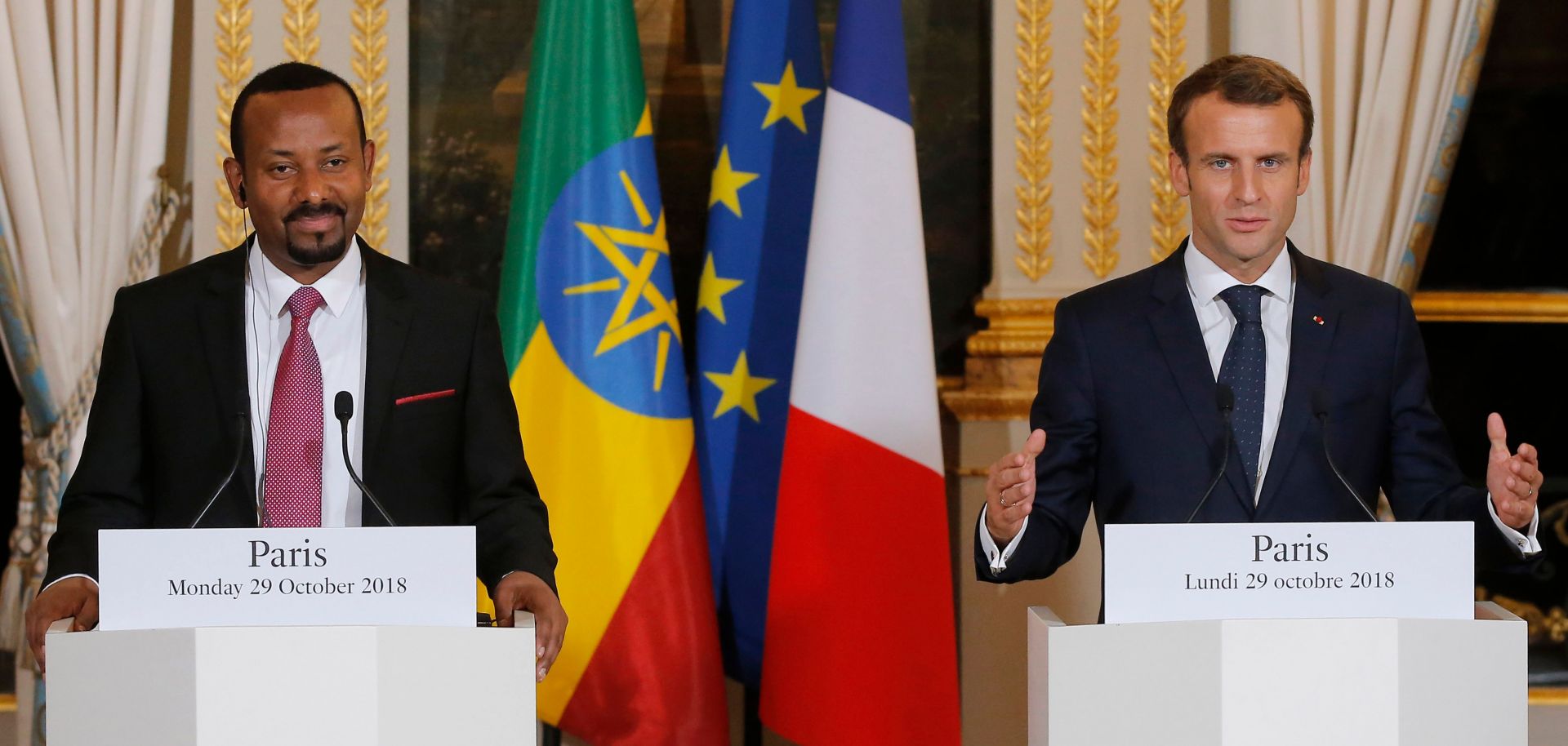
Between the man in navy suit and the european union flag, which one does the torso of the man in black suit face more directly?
the man in navy suit

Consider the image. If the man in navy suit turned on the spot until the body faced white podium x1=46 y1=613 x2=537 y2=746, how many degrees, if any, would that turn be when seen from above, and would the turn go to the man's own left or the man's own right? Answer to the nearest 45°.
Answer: approximately 45° to the man's own right

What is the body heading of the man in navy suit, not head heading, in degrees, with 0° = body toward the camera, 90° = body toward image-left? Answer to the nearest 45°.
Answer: approximately 0°

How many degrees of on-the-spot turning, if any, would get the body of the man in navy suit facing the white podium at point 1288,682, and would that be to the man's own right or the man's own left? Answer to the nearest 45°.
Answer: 0° — they already face it

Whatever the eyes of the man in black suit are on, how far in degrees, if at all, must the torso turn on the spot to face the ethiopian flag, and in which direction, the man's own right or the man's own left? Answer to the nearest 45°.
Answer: approximately 135° to the man's own left

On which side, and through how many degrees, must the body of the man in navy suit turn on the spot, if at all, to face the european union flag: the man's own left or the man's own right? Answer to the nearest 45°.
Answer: approximately 135° to the man's own right

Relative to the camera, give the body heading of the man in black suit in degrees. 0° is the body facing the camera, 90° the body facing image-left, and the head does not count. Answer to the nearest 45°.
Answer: approximately 0°

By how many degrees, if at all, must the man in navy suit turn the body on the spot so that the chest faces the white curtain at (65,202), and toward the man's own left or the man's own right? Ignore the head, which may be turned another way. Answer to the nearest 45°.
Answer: approximately 90° to the man's own right

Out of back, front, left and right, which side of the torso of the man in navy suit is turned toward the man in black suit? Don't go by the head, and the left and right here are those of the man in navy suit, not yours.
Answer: right

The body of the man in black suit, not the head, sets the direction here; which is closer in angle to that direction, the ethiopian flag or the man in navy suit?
the man in navy suit

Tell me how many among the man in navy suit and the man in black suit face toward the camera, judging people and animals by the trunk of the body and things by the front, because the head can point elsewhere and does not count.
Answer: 2

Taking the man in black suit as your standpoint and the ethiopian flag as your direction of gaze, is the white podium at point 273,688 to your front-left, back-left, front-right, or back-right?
back-right
